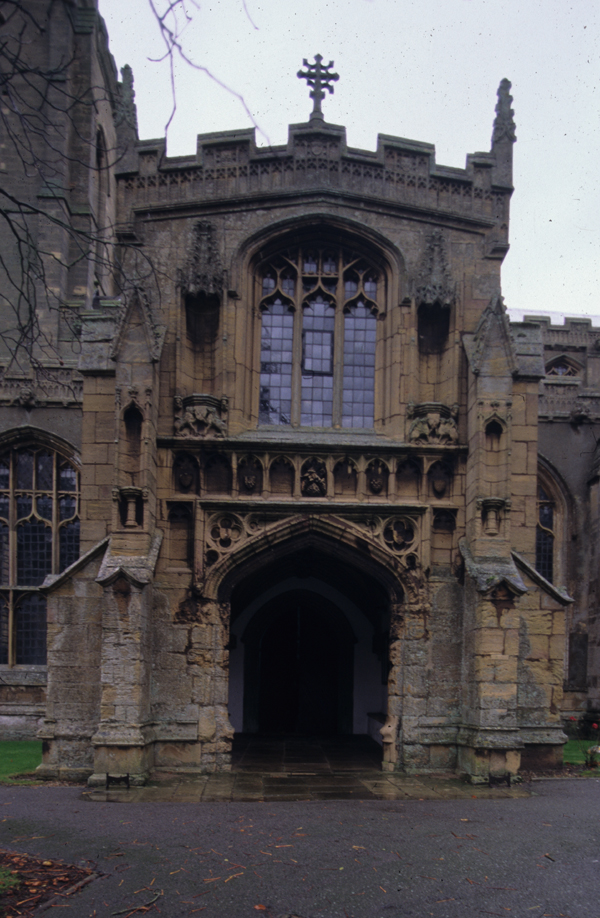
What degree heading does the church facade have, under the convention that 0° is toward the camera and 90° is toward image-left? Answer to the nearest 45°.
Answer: approximately 0°
